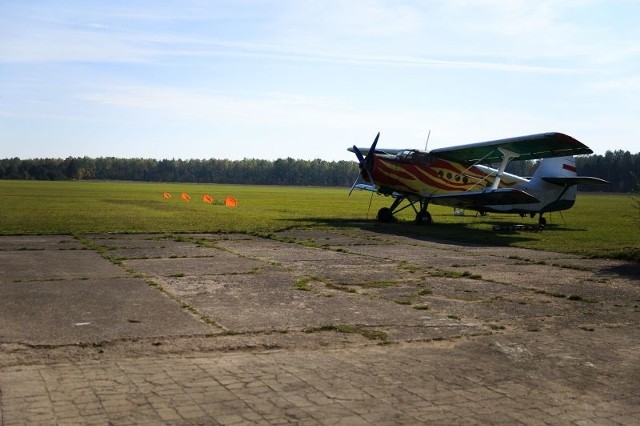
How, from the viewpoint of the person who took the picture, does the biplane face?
facing the viewer and to the left of the viewer
